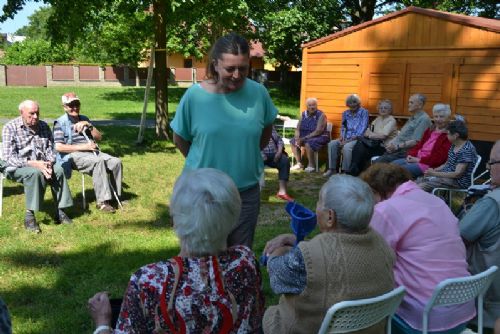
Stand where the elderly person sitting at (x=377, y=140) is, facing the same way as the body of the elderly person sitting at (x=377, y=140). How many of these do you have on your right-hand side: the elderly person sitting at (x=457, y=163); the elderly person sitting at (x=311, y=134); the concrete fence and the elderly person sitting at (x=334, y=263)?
2

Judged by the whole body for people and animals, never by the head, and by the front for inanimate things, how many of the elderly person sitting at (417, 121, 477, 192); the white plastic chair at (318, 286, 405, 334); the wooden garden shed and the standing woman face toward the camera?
2

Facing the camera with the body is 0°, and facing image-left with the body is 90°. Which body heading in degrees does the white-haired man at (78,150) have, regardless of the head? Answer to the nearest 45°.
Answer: approximately 315°

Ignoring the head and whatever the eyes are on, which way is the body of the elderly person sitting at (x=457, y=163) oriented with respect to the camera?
to the viewer's left

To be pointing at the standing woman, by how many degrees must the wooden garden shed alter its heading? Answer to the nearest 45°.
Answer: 0° — it already faces them

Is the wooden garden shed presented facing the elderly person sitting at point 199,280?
yes

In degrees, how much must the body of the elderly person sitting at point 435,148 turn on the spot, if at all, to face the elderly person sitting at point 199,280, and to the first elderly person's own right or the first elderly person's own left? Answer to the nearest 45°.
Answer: approximately 45° to the first elderly person's own left

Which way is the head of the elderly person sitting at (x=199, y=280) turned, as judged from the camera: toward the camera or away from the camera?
away from the camera

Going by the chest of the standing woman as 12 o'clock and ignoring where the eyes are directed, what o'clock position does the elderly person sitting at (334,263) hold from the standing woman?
The elderly person sitting is roughly at 11 o'clock from the standing woman.

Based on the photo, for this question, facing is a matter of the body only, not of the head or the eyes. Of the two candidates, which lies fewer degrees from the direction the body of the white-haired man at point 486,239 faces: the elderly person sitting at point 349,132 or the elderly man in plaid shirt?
the elderly man in plaid shirt

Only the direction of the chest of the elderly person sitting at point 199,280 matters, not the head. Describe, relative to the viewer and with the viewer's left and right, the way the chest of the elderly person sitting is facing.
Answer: facing away from the viewer
